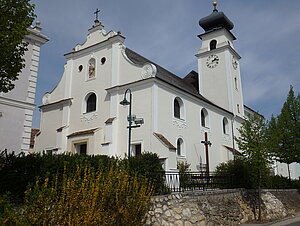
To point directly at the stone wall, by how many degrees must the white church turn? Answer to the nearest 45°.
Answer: approximately 90° to its left

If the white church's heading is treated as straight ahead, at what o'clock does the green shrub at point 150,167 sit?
The green shrub is roughly at 10 o'clock from the white church.

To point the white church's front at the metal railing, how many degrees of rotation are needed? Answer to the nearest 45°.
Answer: approximately 90° to its left

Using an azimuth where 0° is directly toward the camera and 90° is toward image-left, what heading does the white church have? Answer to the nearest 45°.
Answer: approximately 45°

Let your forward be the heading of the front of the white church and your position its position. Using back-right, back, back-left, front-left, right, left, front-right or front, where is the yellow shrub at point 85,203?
front-left

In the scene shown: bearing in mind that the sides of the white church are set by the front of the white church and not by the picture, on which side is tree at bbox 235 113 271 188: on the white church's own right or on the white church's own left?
on the white church's own left

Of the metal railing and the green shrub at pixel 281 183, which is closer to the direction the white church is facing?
the metal railing
